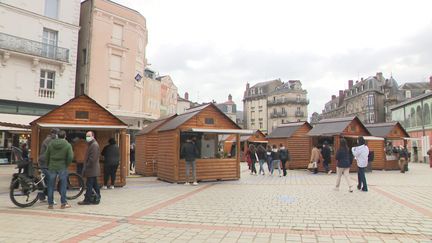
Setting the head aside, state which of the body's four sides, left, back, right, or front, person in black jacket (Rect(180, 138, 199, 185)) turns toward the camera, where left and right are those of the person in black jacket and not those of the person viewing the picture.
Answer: back

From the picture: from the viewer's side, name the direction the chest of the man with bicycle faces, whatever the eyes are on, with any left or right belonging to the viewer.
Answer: facing away from the viewer

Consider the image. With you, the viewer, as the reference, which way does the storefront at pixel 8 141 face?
facing the viewer and to the right of the viewer

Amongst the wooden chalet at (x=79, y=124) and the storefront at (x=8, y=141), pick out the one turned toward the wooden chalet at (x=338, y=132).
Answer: the storefront

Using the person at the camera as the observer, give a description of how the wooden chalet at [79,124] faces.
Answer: facing the viewer

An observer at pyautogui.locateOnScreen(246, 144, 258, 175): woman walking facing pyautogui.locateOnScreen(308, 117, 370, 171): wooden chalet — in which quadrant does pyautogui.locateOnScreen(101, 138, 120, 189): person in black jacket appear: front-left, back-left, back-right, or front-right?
back-right

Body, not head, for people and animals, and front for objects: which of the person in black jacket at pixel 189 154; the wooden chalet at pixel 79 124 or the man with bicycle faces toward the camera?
the wooden chalet

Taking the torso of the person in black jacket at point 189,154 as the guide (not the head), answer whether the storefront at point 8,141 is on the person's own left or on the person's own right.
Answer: on the person's own left

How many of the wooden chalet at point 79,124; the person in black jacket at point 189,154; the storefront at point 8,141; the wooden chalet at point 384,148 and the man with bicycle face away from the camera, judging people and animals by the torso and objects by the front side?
2

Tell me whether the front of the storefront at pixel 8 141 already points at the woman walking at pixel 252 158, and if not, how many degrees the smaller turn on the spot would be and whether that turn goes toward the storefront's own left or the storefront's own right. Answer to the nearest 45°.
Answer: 0° — it already faces them

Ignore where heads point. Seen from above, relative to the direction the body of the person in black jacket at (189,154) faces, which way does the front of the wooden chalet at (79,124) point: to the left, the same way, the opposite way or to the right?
the opposite way

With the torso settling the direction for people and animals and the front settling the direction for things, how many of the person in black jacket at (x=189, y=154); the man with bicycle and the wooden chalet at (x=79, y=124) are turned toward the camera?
1
